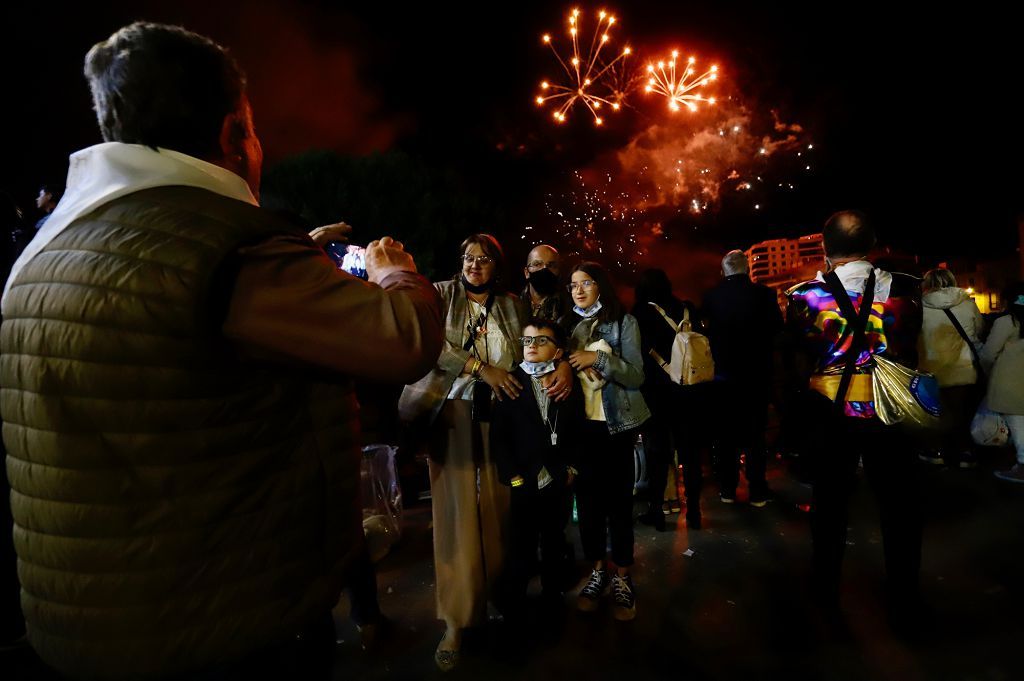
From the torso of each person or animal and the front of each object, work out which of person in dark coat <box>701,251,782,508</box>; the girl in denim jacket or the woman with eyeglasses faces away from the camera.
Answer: the person in dark coat

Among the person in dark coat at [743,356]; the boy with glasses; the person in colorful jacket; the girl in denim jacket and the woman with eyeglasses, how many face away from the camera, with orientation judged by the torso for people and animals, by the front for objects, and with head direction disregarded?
2

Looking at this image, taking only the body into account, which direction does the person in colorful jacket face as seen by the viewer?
away from the camera

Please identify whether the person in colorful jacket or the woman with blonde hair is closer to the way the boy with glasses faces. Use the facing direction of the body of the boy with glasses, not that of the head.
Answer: the person in colorful jacket

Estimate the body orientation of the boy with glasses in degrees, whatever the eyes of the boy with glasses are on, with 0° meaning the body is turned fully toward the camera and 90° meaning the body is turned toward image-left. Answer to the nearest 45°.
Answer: approximately 0°

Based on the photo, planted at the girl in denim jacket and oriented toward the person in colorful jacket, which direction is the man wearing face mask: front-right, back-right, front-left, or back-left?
back-left

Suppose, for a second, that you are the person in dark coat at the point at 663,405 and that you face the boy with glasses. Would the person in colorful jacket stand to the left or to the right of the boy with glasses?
left

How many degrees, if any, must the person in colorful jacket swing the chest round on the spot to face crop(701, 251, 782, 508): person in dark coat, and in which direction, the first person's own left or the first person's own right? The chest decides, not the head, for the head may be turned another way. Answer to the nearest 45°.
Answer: approximately 45° to the first person's own left

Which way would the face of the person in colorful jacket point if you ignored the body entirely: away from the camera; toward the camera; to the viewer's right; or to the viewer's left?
away from the camera

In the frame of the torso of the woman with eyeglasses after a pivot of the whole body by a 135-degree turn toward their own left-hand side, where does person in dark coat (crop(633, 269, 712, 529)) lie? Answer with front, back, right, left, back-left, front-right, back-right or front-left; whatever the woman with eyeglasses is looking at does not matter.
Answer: front

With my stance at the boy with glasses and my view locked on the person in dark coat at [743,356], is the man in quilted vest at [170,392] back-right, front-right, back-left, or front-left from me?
back-right

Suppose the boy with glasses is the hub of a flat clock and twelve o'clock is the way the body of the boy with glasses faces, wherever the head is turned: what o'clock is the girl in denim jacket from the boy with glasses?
The girl in denim jacket is roughly at 8 o'clock from the boy with glasses.
